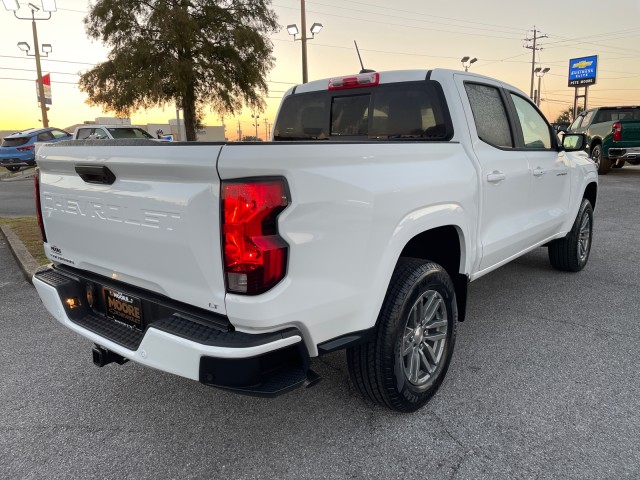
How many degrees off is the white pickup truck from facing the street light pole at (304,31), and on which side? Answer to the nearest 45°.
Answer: approximately 45° to its left

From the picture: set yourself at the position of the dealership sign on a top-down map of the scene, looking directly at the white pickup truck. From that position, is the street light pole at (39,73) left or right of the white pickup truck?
right

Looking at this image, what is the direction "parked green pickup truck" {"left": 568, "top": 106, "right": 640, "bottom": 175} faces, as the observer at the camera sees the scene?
facing away from the viewer and to the left of the viewer

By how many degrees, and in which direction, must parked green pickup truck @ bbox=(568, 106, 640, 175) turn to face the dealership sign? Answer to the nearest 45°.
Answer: approximately 45° to its right

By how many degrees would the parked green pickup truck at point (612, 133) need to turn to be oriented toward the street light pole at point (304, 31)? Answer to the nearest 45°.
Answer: approximately 45° to its left

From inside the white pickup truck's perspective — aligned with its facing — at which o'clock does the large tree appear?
The large tree is roughly at 10 o'clock from the white pickup truck.

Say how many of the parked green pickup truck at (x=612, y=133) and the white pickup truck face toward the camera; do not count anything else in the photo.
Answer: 0

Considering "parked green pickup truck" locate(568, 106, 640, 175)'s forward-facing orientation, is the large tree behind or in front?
in front

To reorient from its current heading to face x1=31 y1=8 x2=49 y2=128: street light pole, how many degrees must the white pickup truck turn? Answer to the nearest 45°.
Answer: approximately 90° to its left

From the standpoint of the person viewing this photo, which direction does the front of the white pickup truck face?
facing away from the viewer and to the right of the viewer

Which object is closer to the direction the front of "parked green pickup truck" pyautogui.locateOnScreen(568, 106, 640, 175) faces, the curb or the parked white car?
the parked white car
